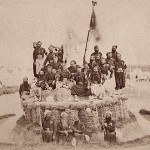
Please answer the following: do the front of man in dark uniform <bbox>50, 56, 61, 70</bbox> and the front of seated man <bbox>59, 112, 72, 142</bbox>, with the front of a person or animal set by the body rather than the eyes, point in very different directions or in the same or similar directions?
same or similar directions

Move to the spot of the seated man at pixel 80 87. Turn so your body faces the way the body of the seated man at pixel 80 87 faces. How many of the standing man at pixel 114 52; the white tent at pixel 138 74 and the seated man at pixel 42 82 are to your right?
1

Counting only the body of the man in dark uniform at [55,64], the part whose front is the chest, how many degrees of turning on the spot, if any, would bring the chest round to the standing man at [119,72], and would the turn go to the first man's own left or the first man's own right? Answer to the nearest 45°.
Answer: approximately 90° to the first man's own left

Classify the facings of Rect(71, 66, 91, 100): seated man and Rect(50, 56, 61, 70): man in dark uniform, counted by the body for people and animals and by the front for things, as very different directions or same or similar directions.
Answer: same or similar directions

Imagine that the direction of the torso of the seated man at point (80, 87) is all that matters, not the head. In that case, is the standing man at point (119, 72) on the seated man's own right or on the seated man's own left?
on the seated man's own left

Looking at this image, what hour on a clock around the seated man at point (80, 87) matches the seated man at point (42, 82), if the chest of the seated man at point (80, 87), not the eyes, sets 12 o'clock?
the seated man at point (42, 82) is roughly at 3 o'clock from the seated man at point (80, 87).

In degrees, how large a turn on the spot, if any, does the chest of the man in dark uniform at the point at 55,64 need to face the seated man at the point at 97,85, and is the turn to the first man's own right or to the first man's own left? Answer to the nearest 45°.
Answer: approximately 90° to the first man's own left

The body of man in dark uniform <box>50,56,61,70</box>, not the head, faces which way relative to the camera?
toward the camera

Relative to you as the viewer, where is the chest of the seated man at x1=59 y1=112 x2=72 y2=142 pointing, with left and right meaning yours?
facing the viewer

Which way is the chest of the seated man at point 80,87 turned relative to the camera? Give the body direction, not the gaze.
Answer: toward the camera
